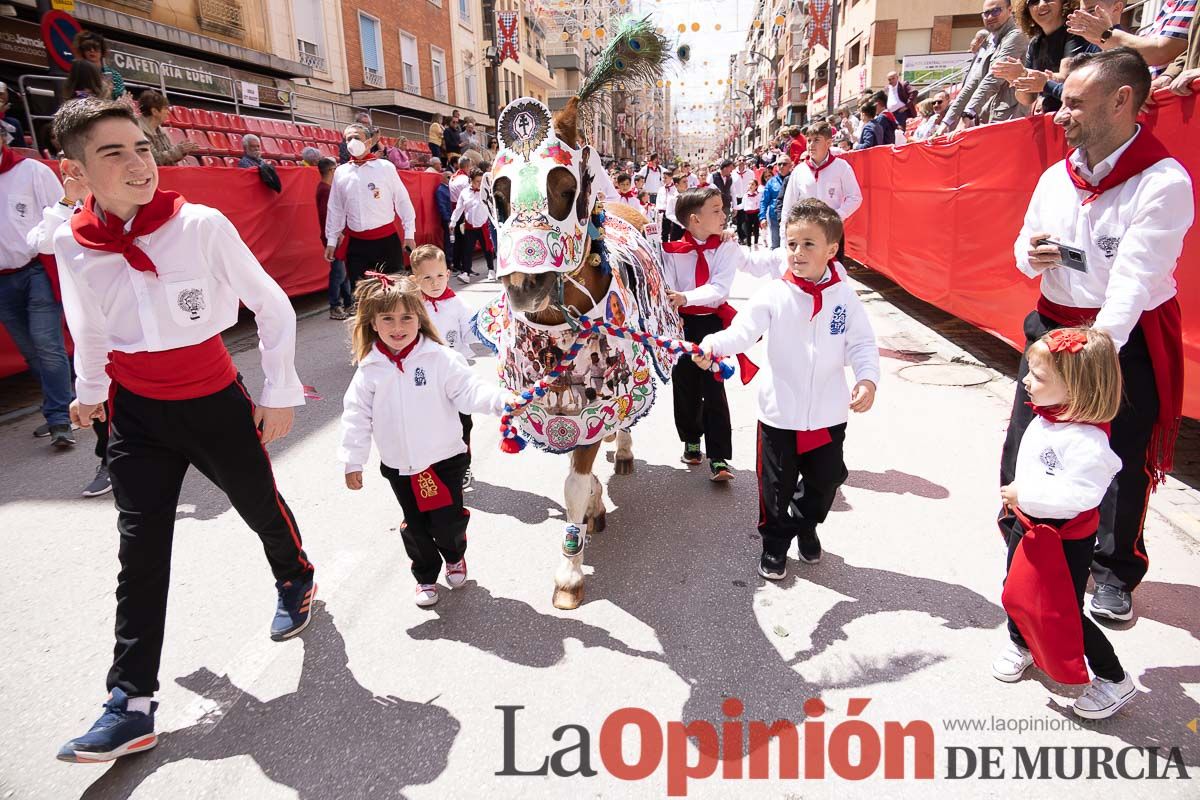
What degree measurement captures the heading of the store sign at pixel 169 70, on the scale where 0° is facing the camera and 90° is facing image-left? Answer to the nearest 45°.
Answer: approximately 315°

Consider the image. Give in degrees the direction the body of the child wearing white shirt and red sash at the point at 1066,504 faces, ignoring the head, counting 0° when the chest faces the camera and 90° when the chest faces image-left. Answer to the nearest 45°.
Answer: approximately 45°

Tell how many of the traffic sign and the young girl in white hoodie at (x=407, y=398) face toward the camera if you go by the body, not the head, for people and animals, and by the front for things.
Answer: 2

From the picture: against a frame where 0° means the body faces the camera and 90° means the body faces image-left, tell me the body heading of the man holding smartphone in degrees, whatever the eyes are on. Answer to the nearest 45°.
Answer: approximately 45°

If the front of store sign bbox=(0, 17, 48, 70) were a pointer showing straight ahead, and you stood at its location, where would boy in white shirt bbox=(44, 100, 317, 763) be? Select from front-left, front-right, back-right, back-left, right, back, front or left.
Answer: front-right

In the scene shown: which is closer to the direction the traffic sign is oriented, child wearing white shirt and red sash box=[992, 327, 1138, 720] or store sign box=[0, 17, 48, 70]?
the child wearing white shirt and red sash

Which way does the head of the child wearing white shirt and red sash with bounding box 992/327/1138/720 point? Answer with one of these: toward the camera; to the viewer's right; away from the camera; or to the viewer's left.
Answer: to the viewer's left

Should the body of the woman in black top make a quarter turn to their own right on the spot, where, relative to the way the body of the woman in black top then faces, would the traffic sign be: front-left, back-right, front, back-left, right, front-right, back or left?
front-left

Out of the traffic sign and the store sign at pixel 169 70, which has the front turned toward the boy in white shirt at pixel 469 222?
the store sign

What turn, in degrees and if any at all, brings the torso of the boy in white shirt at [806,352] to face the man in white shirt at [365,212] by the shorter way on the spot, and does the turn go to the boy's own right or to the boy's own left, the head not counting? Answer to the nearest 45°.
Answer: approximately 135° to the boy's own right

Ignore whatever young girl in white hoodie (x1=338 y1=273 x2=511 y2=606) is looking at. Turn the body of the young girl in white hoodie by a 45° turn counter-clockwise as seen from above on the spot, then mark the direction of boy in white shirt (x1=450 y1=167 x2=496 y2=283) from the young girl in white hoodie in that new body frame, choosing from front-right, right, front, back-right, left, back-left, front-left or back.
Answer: back-left

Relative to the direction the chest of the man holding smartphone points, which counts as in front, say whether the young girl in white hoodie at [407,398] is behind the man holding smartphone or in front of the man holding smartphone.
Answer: in front

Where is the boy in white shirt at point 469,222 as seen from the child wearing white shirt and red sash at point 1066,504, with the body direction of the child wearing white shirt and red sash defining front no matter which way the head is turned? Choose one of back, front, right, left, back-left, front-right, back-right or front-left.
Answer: right
